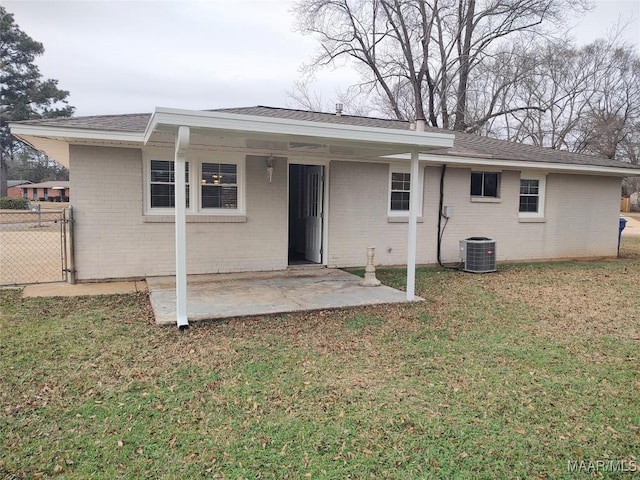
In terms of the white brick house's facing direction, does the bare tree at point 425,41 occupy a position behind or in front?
behind

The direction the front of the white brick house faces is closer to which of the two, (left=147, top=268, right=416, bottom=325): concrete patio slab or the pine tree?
the pine tree

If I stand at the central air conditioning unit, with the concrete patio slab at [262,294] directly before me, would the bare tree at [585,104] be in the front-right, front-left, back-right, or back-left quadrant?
back-right

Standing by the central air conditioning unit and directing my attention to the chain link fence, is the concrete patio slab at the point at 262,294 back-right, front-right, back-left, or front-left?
front-left

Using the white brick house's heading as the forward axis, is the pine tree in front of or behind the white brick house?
in front

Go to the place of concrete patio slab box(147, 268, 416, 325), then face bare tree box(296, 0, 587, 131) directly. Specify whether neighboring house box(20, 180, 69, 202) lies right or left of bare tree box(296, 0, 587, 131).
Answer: left

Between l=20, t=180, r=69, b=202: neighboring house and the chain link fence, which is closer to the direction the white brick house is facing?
the neighboring house

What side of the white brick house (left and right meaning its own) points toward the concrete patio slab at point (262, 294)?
back

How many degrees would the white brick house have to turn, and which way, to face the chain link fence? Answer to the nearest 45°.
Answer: approximately 90° to its left
